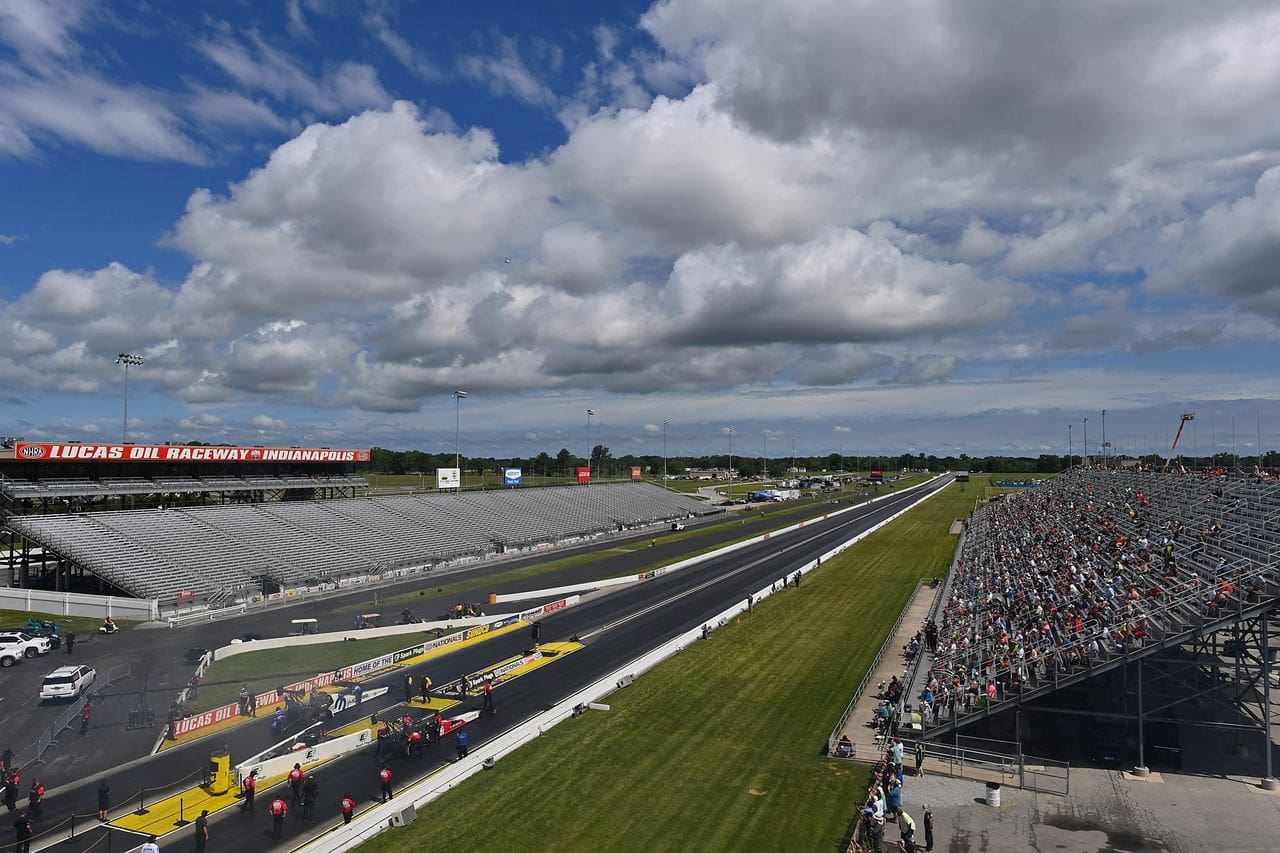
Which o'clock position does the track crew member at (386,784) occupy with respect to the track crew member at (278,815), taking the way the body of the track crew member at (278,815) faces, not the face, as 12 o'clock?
the track crew member at (386,784) is roughly at 1 o'clock from the track crew member at (278,815).

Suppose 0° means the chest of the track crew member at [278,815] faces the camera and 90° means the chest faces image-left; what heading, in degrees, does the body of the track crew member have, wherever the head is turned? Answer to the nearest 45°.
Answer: approximately 225°

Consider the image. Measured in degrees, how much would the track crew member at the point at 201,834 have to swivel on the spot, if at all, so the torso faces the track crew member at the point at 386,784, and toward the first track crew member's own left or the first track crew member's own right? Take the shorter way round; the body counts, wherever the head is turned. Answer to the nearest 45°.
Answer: approximately 45° to the first track crew member's own right

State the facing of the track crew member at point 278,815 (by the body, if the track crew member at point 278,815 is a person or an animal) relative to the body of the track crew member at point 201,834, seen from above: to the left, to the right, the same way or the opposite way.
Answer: the same way

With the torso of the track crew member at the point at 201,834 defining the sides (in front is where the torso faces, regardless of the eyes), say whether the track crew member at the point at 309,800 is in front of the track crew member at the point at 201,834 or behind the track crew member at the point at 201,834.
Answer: in front

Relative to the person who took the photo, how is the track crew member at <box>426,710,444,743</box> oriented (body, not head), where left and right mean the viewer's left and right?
facing away from the viewer and to the right of the viewer

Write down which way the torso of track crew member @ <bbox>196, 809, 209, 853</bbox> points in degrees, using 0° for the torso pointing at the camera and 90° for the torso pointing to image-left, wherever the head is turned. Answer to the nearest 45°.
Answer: approximately 225°

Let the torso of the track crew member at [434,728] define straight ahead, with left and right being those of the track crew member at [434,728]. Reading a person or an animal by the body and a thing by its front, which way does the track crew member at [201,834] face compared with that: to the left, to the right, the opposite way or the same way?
the same way

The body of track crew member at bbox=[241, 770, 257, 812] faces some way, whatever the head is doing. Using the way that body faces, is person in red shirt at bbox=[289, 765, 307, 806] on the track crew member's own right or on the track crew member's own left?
on the track crew member's own right

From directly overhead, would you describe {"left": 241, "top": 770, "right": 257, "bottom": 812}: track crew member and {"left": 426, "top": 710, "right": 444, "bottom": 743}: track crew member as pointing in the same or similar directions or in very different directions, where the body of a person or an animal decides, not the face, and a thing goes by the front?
same or similar directions

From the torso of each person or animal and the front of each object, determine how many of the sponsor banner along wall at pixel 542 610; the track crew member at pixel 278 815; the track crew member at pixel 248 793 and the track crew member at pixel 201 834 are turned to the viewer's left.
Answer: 0

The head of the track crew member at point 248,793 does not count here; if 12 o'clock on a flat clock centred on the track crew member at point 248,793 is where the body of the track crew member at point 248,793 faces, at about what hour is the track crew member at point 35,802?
the track crew member at point 35,802 is roughly at 8 o'clock from the track crew member at point 248,793.

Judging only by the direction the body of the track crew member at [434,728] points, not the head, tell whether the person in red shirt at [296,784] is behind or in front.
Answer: behind
